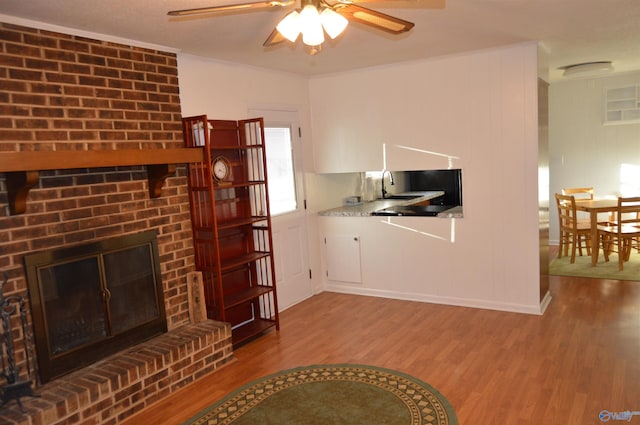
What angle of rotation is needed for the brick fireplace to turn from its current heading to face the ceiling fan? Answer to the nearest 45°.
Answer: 0° — it already faces it

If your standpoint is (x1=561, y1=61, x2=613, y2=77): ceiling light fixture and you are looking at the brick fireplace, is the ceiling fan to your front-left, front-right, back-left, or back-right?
front-left

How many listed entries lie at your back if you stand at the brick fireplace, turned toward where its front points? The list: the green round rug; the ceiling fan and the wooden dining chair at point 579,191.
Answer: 0

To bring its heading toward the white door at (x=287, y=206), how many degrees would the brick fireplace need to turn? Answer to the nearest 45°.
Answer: approximately 90° to its left

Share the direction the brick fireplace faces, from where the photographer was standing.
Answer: facing the viewer and to the right of the viewer

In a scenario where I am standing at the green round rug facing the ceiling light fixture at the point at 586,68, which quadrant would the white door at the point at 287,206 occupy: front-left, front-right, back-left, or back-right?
front-left

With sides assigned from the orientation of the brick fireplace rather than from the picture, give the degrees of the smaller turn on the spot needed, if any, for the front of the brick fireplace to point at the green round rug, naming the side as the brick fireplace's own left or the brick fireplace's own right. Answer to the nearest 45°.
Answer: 0° — it already faces it

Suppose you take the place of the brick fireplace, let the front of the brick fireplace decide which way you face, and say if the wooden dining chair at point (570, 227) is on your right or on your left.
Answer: on your left

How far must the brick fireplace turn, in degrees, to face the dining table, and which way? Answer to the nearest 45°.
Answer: approximately 45° to its left
